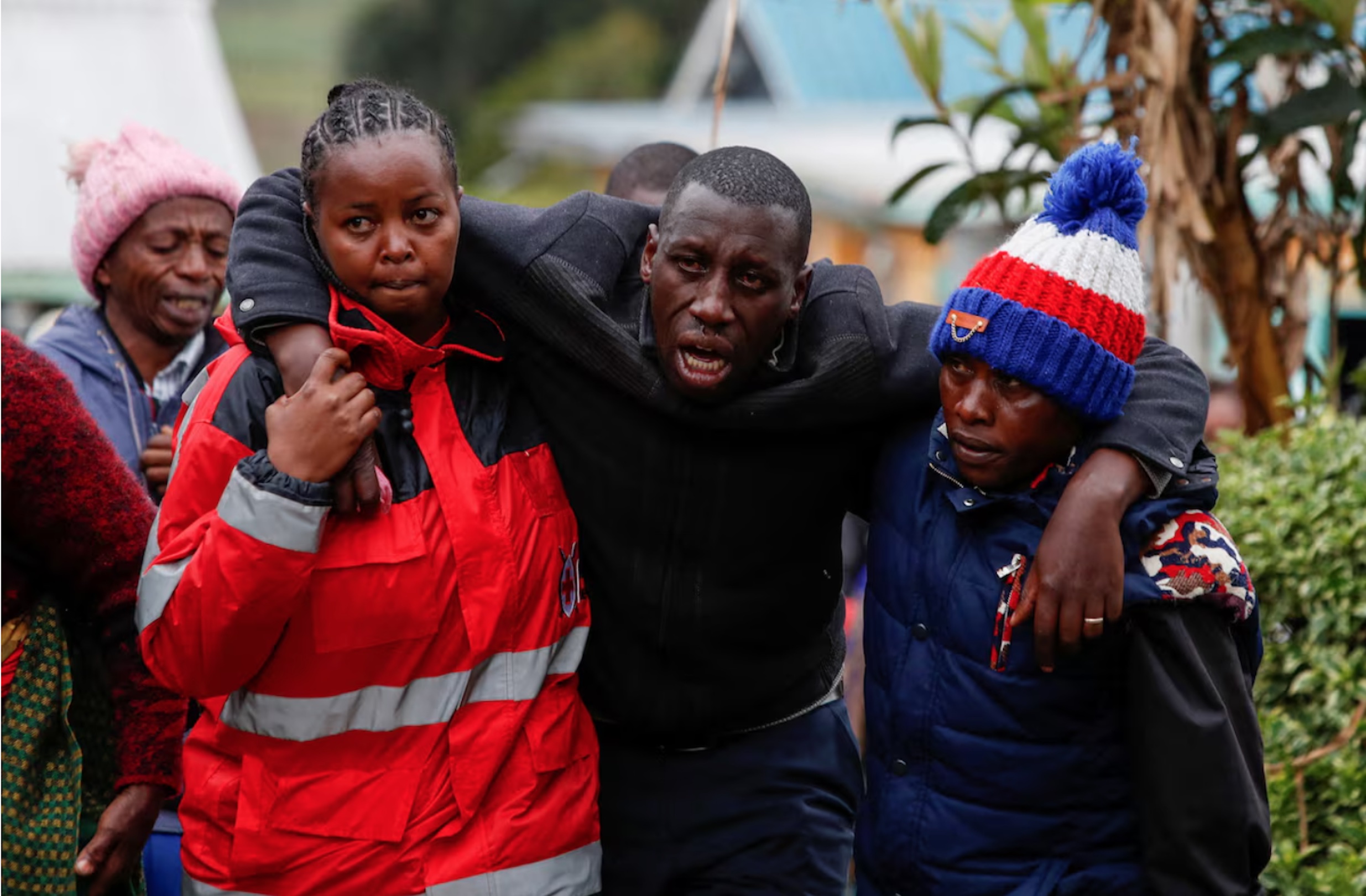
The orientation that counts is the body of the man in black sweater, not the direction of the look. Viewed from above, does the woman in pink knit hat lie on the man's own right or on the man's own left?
on the man's own right

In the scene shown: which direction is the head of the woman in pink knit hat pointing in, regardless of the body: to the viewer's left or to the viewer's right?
to the viewer's right

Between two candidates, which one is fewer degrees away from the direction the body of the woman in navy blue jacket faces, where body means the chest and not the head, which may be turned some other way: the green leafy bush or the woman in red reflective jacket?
the woman in red reflective jacket

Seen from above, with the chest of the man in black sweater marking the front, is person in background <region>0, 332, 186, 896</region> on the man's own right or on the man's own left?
on the man's own right

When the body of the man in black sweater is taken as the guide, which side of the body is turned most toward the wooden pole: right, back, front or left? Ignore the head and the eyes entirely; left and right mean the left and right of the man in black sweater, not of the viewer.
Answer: back

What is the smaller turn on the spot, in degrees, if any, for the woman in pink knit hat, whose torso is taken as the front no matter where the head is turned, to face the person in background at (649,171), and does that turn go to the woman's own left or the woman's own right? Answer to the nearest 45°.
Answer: approximately 45° to the woman's own left

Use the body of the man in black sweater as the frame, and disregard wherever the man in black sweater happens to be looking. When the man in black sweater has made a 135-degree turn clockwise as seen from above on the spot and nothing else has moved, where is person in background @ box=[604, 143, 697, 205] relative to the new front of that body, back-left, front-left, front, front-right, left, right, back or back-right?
front-right

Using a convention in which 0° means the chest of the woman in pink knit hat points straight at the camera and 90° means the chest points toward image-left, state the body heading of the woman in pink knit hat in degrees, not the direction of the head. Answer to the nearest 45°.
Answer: approximately 315°

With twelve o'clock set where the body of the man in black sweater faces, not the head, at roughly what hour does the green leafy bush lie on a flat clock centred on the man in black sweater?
The green leafy bush is roughly at 8 o'clock from the man in black sweater.

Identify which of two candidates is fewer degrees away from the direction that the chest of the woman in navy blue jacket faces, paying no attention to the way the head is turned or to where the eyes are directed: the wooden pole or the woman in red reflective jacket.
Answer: the woman in red reflective jacket

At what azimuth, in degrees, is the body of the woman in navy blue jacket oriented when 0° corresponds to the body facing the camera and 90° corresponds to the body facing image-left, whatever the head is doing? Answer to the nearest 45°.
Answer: approximately 45°
